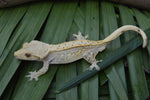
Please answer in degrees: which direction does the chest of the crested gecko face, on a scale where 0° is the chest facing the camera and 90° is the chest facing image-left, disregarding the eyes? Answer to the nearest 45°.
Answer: approximately 90°
